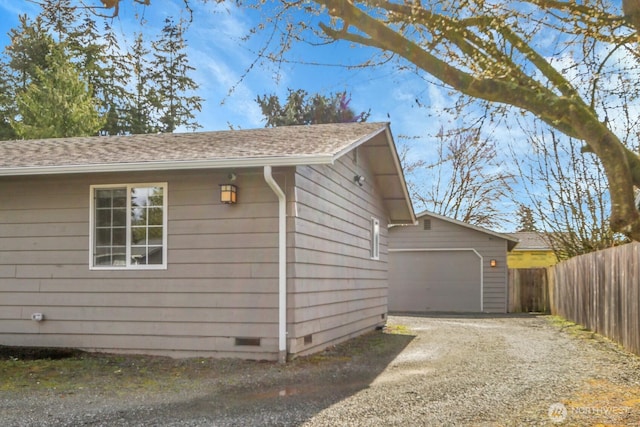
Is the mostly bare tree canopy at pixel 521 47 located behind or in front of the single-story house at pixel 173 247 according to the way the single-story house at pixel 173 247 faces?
in front

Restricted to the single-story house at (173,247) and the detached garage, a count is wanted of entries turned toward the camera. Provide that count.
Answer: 2

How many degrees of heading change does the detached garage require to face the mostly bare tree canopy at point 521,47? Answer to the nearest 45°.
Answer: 0° — it already faces it

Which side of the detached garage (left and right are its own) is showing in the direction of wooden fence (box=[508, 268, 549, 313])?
left

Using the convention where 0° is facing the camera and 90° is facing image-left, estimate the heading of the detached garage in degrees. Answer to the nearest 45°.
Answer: approximately 0°
